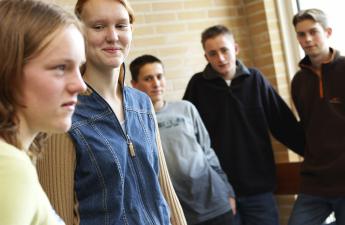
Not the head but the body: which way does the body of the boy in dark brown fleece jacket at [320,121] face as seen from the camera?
toward the camera

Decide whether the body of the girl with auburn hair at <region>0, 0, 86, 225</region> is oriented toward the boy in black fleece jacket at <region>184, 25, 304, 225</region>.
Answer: no

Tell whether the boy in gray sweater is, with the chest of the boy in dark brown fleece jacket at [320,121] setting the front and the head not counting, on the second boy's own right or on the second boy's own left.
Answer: on the second boy's own right

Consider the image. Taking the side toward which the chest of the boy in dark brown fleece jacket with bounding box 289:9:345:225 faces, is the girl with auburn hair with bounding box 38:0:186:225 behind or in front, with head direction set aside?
in front

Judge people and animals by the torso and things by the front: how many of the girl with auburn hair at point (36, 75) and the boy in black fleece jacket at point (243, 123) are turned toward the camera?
1

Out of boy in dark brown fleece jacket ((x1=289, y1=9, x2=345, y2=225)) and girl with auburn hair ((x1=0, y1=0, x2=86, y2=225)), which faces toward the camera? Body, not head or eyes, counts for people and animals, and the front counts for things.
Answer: the boy in dark brown fleece jacket

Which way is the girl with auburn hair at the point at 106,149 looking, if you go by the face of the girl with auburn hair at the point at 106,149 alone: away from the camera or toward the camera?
toward the camera

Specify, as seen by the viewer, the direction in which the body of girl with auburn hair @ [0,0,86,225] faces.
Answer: to the viewer's right

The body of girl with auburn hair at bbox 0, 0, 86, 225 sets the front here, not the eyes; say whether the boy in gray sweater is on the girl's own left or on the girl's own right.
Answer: on the girl's own left

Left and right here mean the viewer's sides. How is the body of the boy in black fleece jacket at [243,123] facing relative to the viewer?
facing the viewer

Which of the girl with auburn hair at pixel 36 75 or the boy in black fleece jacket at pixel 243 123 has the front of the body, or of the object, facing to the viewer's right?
the girl with auburn hair

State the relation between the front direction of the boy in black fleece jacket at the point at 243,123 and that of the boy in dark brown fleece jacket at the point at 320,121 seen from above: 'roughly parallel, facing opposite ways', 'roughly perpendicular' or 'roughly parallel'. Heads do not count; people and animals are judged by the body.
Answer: roughly parallel

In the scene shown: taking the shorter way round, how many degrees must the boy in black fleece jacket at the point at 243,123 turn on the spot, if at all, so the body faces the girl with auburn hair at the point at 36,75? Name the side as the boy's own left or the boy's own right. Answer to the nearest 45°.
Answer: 0° — they already face them

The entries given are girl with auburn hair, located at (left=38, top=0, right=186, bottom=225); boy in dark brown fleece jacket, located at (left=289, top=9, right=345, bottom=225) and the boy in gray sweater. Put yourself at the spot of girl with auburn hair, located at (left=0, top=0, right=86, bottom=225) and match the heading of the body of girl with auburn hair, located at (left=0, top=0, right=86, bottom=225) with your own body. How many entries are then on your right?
0

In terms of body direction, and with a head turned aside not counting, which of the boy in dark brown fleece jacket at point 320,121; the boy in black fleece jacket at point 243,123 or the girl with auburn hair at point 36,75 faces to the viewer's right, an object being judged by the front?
the girl with auburn hair
